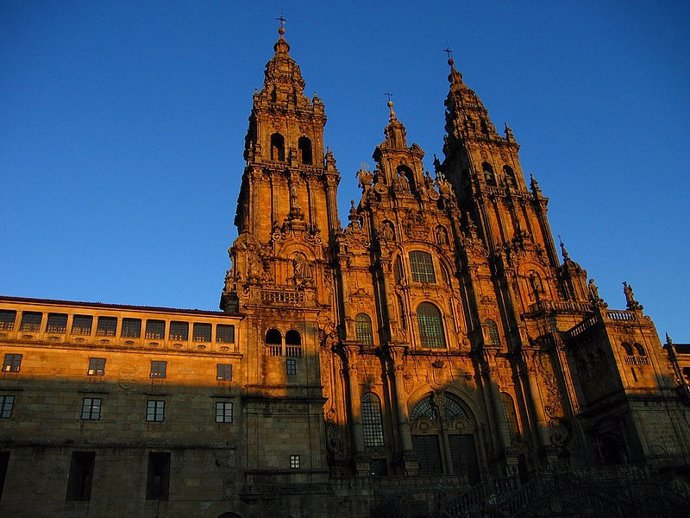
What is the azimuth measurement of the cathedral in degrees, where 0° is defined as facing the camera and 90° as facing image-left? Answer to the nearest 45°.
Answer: approximately 0°
